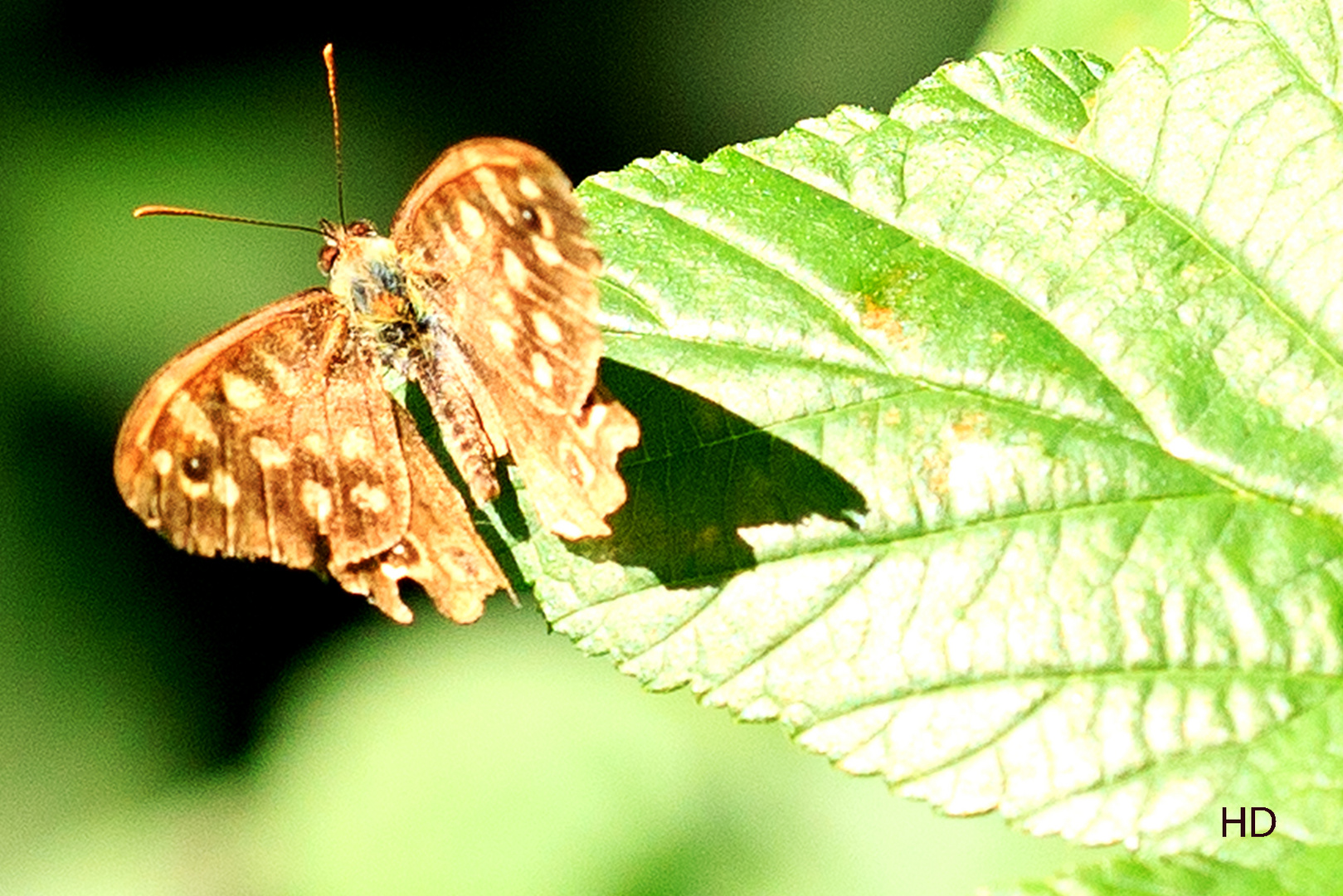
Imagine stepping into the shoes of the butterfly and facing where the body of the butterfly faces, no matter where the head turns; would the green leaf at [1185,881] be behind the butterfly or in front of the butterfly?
behind

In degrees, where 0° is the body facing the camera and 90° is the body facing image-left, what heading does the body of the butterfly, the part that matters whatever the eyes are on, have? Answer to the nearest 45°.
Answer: approximately 135°
